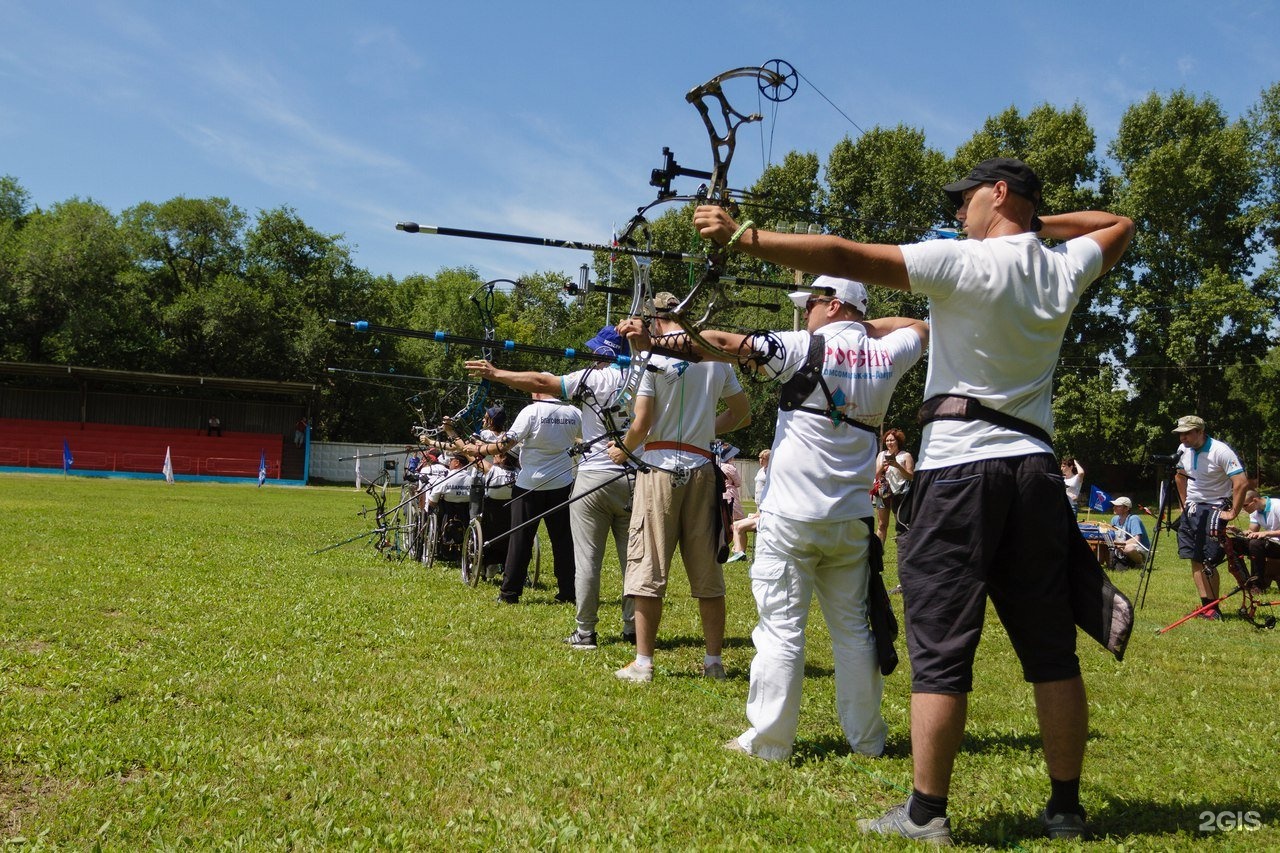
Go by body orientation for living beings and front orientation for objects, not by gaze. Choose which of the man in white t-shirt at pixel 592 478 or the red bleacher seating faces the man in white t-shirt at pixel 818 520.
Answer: the red bleacher seating

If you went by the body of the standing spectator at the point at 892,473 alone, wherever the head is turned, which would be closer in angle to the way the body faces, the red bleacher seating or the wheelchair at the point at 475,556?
the wheelchair

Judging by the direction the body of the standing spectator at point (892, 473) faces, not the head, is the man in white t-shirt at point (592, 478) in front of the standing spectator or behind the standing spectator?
in front

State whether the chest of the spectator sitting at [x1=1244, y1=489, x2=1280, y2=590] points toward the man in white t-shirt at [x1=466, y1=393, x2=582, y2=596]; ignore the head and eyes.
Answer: yes

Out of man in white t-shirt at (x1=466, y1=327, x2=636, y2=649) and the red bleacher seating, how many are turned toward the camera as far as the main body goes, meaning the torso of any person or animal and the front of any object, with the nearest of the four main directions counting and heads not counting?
1

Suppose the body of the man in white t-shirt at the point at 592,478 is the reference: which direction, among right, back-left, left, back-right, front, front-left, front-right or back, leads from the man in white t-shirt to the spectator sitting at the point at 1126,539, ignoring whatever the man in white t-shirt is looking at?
right

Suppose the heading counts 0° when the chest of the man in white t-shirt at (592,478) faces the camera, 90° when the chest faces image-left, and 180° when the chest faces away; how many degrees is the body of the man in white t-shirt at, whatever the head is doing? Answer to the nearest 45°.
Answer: approximately 135°

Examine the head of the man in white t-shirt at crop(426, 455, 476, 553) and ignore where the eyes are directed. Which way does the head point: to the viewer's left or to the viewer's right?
to the viewer's left

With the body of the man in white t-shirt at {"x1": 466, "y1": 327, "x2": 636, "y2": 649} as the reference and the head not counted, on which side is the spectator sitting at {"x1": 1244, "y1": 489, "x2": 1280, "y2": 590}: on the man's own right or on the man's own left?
on the man's own right

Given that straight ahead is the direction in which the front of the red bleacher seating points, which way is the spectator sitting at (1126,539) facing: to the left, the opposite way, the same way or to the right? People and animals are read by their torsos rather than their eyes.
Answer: to the right

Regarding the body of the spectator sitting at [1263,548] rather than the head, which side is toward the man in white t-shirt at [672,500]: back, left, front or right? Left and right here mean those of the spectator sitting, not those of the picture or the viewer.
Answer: front

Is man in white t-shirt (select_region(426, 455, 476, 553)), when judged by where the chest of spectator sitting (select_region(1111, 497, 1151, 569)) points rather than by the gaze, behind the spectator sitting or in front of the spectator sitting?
in front

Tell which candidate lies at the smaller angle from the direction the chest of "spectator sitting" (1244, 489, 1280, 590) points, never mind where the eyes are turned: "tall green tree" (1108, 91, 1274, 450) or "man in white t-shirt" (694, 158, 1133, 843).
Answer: the man in white t-shirt

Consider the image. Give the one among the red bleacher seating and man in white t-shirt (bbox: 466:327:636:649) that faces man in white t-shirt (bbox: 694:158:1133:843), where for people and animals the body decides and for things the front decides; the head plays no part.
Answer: the red bleacher seating

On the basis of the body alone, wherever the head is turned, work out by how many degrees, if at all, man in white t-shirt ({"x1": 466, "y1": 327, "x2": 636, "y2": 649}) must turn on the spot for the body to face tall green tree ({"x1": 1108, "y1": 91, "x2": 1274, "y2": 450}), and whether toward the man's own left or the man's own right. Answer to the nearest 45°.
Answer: approximately 90° to the man's own right
